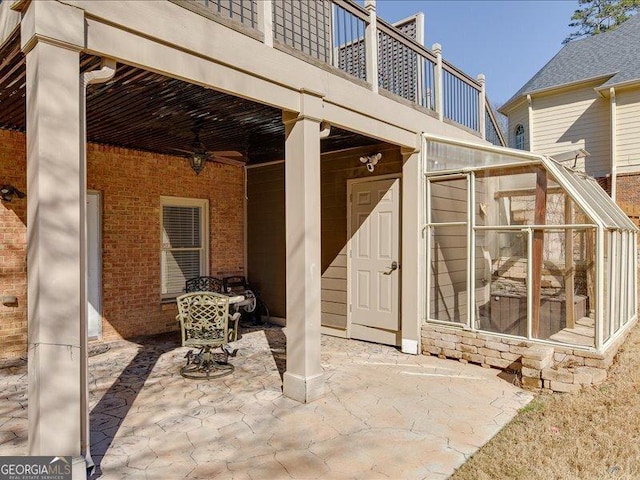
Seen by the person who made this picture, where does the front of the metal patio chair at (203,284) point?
facing the viewer

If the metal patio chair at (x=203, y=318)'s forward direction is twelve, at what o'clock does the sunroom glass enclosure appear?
The sunroom glass enclosure is roughly at 3 o'clock from the metal patio chair.

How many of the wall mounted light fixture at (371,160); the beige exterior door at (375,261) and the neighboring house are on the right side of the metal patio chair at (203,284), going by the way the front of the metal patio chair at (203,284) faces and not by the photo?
0

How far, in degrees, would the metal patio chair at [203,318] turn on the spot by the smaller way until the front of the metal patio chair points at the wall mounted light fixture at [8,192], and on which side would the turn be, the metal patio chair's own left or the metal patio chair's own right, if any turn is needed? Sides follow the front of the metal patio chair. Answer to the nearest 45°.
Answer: approximately 45° to the metal patio chair's own left

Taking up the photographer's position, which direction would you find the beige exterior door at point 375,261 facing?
facing the viewer and to the left of the viewer

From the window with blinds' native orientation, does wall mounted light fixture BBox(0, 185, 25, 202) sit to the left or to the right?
on its right

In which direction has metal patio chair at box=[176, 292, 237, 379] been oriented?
away from the camera

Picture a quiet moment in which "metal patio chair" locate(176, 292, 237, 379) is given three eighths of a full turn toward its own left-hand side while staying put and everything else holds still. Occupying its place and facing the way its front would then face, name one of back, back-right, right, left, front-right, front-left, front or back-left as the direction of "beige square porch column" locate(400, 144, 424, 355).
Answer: back-left

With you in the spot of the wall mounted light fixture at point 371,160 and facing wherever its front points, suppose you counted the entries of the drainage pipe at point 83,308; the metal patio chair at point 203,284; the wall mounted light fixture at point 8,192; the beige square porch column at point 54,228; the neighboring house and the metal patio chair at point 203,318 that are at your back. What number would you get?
1

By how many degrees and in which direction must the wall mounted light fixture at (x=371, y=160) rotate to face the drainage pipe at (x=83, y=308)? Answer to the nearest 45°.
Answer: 0° — it already faces it

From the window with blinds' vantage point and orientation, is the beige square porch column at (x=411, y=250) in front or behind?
in front

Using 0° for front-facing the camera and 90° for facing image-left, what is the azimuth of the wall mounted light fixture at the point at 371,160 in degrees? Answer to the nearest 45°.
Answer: approximately 45°

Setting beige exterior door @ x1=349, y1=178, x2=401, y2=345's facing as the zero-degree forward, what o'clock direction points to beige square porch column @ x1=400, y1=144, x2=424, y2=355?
The beige square porch column is roughly at 9 o'clock from the beige exterior door.

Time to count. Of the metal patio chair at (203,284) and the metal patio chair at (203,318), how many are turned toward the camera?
1

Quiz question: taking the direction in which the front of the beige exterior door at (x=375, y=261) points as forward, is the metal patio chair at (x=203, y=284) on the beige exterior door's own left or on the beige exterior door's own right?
on the beige exterior door's own right

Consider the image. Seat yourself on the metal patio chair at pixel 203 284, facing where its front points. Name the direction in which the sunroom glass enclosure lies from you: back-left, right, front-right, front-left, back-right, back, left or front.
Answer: front-left
